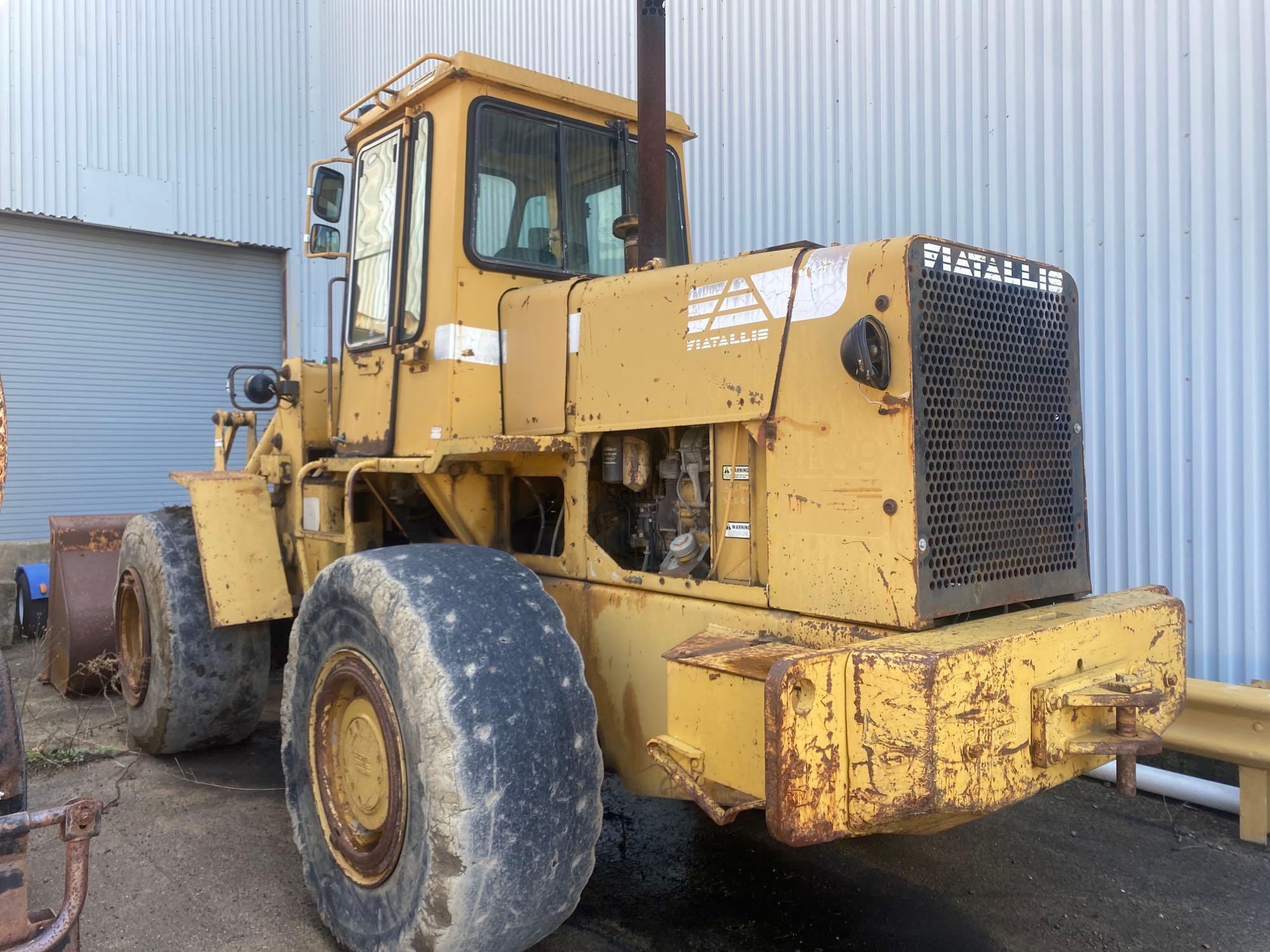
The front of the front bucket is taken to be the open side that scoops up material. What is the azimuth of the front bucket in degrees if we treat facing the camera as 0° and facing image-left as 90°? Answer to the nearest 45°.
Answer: approximately 135°

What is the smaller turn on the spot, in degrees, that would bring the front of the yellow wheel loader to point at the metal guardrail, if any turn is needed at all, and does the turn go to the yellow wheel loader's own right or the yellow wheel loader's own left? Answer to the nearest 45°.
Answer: approximately 90° to the yellow wheel loader's own right

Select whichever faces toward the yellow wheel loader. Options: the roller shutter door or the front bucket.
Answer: the roller shutter door

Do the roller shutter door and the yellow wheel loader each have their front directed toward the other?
yes

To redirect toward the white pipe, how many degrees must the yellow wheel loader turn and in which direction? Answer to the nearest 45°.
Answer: approximately 90° to its right

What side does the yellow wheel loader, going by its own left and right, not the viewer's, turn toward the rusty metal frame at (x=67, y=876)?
left

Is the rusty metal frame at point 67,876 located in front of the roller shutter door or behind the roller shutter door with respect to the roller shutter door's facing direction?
in front

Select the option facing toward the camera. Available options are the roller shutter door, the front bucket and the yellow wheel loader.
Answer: the roller shutter door

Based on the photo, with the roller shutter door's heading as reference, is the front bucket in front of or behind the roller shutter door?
in front

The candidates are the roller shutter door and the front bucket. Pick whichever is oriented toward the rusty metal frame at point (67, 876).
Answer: the roller shutter door

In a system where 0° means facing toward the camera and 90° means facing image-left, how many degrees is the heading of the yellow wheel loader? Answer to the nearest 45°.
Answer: approximately 135°

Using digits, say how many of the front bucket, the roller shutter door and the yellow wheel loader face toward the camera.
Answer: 1

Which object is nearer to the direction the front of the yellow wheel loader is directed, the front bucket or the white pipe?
the front bucket

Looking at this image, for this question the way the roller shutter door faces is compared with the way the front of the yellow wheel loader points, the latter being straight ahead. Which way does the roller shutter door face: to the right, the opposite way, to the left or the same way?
the opposite way

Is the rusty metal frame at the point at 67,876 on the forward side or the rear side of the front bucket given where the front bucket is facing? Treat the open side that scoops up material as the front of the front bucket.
on the rear side

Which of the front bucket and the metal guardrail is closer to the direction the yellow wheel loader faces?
the front bucket
